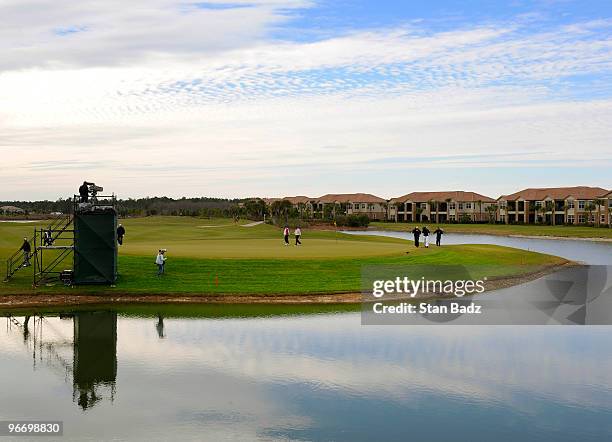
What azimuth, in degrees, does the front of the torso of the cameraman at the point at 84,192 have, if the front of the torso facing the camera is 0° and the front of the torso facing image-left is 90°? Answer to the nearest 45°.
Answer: approximately 270°

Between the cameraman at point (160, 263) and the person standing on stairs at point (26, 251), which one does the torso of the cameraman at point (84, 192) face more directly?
the cameraman at point (160, 263)

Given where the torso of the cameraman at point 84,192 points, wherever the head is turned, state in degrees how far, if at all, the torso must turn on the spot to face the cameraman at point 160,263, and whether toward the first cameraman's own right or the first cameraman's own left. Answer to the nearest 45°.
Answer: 0° — they already face them

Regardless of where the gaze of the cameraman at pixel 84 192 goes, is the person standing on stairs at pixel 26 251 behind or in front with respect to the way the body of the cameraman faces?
behind
